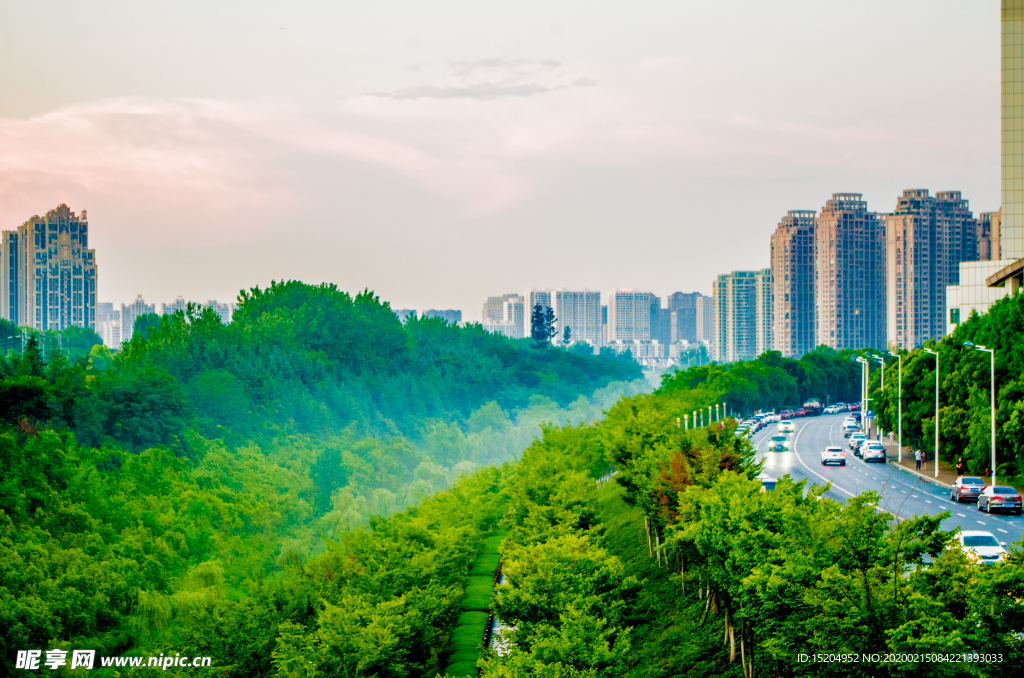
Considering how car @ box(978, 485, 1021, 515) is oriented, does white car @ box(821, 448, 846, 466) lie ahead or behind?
ahead

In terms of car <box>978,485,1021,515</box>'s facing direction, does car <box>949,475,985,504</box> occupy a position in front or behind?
in front

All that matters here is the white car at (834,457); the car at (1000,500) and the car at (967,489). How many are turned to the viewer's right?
0

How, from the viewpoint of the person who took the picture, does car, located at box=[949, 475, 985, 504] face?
facing away from the viewer and to the left of the viewer

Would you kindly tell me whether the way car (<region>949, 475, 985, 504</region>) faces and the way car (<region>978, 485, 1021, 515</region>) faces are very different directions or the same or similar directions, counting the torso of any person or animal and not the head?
same or similar directions

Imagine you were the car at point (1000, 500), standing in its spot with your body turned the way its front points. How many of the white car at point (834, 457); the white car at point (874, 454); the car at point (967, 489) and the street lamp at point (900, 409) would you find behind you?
0

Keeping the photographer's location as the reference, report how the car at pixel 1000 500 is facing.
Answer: facing away from the viewer and to the left of the viewer

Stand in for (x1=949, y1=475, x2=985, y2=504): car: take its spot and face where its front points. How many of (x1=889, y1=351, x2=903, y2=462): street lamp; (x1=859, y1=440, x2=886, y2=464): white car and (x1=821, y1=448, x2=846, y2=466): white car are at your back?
0

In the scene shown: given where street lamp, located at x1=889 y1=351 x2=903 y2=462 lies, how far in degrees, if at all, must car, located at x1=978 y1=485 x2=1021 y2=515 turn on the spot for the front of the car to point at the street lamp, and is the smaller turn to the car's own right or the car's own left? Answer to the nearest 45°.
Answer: approximately 45° to the car's own right

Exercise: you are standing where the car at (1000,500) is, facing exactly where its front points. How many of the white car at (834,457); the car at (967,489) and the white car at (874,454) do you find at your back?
0
